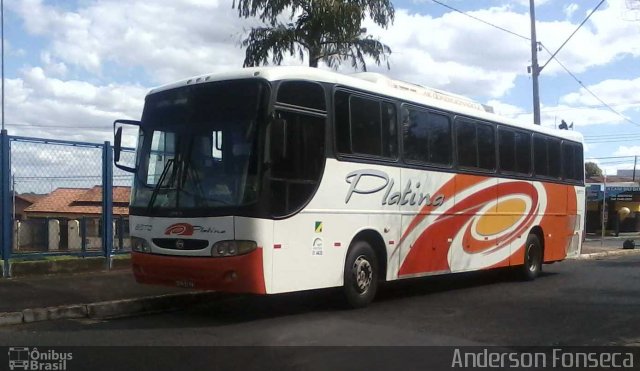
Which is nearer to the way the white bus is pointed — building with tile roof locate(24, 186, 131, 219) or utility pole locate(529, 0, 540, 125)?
the building with tile roof

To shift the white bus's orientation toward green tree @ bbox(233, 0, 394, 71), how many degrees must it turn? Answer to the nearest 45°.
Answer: approximately 135° to its right

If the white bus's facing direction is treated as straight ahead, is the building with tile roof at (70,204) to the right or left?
on its right

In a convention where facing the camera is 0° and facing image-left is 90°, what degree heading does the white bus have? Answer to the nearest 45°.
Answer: approximately 45°

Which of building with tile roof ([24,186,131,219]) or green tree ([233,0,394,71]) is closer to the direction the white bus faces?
the building with tile roof

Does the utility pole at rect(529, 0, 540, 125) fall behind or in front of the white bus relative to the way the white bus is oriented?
behind
